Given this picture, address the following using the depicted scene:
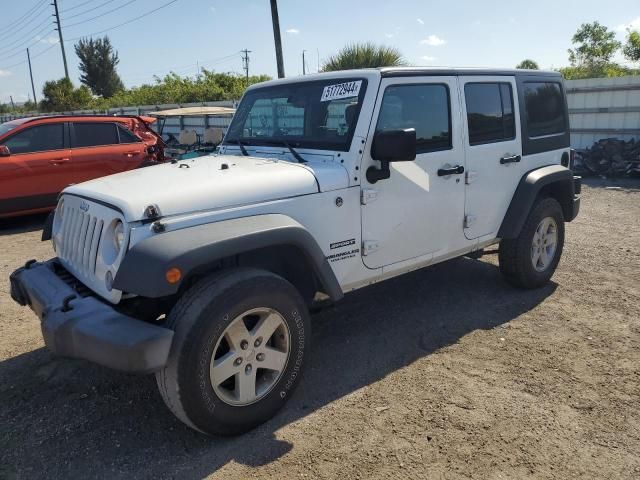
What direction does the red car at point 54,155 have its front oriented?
to the viewer's left

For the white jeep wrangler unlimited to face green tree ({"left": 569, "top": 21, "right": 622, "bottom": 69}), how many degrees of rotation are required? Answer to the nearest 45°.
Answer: approximately 180°

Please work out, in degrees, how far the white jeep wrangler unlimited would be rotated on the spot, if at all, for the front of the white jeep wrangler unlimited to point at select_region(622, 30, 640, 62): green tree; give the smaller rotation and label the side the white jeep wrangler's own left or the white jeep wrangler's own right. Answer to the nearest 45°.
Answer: approximately 180°

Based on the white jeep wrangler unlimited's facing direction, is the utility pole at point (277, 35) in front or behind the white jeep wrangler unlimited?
behind

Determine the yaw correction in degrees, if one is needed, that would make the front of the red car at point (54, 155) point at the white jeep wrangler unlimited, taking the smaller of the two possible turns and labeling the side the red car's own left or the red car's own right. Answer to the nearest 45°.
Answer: approximately 90° to the red car's own left

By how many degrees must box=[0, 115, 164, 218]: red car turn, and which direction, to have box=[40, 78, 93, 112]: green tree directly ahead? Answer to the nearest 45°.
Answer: approximately 90° to its right

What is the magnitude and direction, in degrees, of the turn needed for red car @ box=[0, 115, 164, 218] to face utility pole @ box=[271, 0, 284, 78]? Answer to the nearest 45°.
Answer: approximately 135° to its right

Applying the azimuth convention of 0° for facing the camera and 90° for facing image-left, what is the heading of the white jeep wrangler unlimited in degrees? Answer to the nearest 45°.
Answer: approximately 45°
